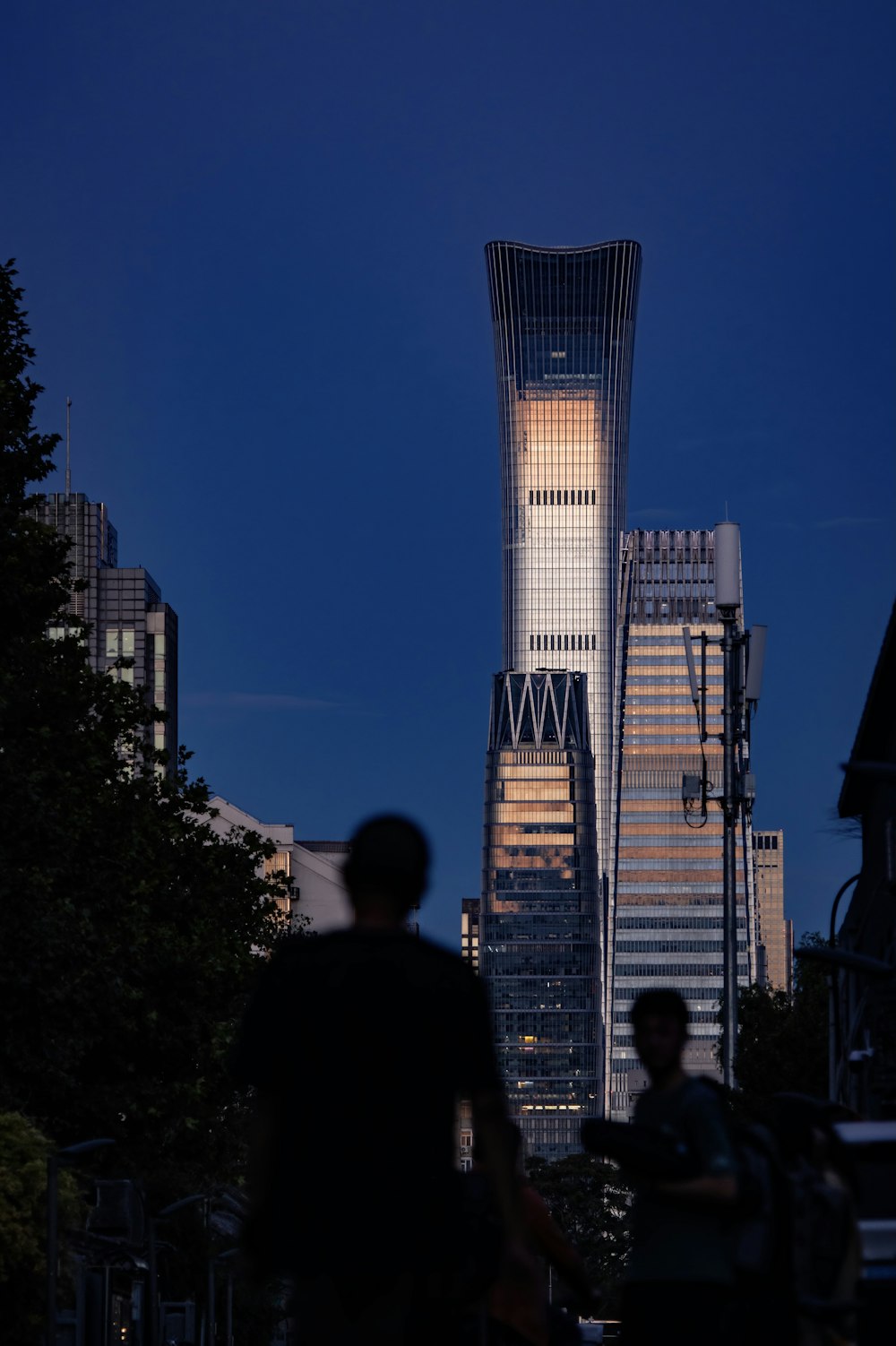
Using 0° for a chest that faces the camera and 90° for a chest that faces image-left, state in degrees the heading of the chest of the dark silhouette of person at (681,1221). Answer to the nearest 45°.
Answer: approximately 45°

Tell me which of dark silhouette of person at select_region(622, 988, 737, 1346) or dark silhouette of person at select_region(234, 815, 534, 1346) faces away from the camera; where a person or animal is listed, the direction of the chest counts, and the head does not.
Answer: dark silhouette of person at select_region(234, 815, 534, 1346)

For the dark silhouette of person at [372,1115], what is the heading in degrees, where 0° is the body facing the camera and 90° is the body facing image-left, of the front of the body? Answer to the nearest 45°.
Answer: approximately 180°

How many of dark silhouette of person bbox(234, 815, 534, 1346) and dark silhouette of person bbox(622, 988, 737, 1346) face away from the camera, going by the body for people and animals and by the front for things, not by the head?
1

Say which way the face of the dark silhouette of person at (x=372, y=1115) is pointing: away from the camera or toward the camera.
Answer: away from the camera

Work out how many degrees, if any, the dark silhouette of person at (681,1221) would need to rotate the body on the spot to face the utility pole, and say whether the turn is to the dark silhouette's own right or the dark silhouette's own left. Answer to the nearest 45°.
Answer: approximately 135° to the dark silhouette's own right
